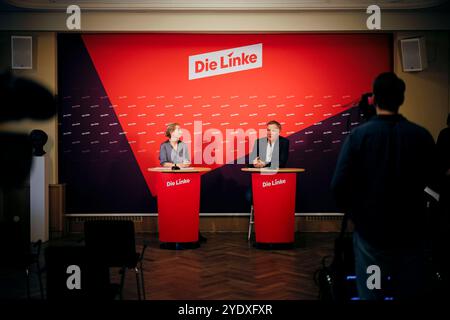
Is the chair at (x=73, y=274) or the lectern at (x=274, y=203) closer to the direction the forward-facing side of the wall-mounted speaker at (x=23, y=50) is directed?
the chair

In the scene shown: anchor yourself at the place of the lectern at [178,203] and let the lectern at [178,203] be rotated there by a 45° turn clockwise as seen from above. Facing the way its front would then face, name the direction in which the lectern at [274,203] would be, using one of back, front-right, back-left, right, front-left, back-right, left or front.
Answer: back-left

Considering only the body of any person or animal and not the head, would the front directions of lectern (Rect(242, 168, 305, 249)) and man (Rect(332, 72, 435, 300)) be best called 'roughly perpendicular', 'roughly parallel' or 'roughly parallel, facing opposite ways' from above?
roughly parallel, facing opposite ways

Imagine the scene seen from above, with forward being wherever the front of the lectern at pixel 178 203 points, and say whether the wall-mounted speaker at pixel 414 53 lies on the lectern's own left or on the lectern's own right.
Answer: on the lectern's own left

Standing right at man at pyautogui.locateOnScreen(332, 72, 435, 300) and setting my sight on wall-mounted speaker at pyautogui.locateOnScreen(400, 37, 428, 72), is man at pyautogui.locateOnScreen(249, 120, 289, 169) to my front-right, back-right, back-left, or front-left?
front-left

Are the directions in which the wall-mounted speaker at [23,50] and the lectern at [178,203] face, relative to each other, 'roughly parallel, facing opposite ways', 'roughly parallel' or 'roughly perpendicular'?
roughly parallel

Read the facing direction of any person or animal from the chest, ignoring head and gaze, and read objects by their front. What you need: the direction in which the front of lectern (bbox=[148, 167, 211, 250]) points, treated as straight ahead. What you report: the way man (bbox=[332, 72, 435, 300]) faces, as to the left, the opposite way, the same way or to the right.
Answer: the opposite way

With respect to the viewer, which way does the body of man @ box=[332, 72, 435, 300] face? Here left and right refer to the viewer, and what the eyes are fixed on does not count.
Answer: facing away from the viewer

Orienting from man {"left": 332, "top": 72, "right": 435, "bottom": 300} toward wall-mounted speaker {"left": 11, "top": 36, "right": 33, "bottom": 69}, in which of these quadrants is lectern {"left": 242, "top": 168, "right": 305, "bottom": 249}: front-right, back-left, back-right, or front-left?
front-right

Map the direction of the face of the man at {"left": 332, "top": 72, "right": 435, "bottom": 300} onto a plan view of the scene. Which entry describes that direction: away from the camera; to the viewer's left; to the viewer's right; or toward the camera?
away from the camera

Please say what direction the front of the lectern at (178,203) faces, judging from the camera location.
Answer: facing the viewer

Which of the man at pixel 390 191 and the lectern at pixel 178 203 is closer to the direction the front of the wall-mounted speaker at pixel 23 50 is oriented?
the man

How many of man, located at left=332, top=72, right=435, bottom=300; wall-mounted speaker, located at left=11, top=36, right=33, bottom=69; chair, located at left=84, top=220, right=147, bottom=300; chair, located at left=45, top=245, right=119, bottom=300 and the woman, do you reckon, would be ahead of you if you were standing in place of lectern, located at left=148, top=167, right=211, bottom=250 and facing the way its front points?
3

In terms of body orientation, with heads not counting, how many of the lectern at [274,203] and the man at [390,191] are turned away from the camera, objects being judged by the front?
1

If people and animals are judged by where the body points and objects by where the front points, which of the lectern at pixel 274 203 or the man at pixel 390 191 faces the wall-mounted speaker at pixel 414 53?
the man

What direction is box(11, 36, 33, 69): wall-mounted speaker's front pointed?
toward the camera

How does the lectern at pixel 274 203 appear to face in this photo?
toward the camera

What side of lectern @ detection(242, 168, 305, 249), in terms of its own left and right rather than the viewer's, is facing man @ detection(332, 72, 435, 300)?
front

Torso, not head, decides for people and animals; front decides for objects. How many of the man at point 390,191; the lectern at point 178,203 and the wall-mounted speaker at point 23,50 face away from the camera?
1

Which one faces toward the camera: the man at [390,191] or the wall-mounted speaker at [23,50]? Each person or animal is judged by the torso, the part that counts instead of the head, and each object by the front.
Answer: the wall-mounted speaker
